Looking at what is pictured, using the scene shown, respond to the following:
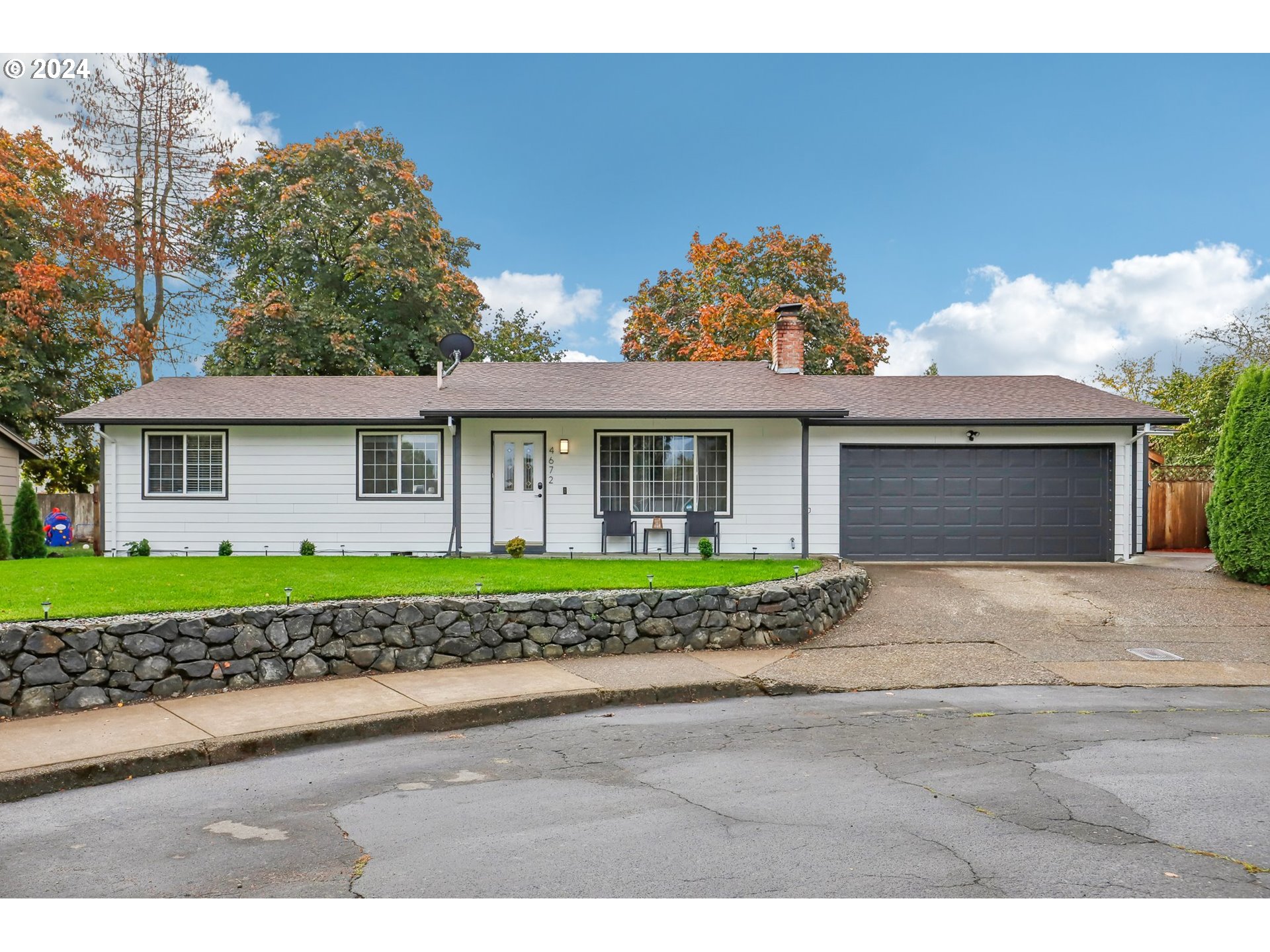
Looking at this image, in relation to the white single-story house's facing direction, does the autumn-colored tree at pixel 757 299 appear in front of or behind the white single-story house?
behind

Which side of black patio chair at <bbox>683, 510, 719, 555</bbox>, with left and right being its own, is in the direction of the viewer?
front

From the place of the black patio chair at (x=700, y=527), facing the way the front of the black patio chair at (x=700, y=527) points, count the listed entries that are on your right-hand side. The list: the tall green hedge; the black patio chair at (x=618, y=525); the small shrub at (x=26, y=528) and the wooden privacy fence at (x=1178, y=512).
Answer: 2

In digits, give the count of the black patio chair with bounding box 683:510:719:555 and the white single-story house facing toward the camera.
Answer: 2

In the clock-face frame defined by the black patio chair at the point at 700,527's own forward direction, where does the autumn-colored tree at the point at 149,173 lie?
The autumn-colored tree is roughly at 4 o'clock from the black patio chair.

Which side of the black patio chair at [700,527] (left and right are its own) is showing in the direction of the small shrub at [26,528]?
right

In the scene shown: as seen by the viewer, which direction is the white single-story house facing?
toward the camera

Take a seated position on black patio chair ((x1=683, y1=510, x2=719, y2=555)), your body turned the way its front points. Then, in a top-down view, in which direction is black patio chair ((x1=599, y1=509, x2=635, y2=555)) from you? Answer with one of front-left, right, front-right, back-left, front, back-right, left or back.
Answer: right

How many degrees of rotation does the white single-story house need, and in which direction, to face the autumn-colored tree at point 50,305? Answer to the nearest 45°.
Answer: approximately 135° to its right
